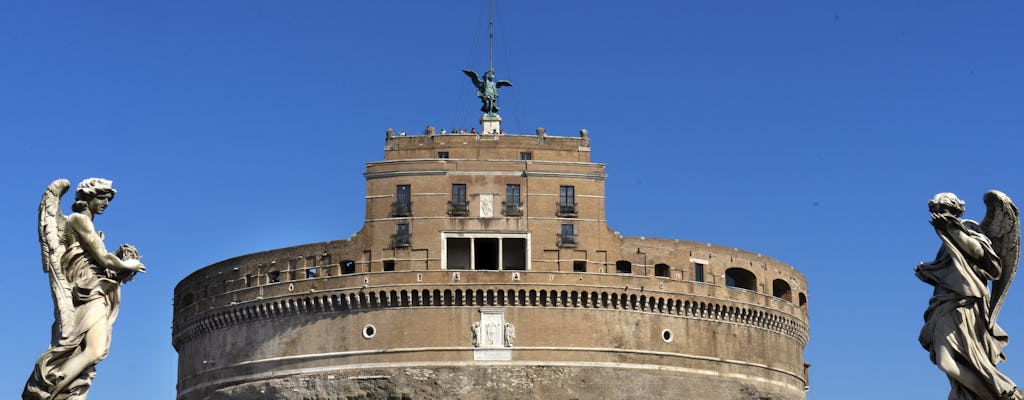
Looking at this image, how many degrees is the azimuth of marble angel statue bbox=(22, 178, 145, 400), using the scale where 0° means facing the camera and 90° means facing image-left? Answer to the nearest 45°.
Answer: approximately 270°

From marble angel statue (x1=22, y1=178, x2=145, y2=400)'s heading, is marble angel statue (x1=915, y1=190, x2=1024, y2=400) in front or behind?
in front
